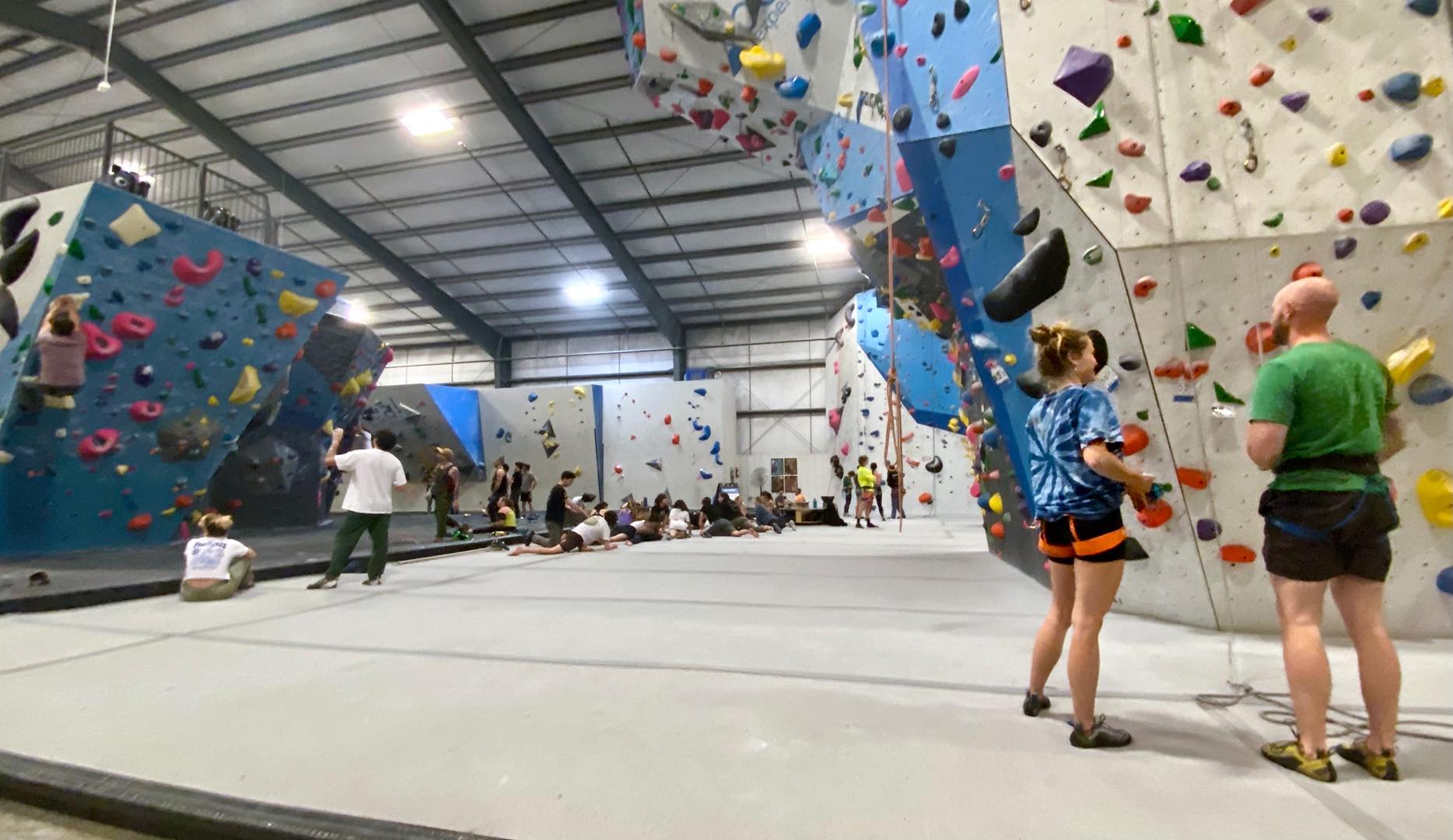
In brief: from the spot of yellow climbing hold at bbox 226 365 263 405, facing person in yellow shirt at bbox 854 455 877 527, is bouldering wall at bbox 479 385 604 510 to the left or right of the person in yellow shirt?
left

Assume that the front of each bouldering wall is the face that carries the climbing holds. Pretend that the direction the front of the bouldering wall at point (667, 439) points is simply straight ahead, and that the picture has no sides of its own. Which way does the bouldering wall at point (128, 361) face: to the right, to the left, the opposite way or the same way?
to the left

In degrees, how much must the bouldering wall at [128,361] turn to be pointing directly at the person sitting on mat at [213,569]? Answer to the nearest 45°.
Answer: approximately 45° to its right

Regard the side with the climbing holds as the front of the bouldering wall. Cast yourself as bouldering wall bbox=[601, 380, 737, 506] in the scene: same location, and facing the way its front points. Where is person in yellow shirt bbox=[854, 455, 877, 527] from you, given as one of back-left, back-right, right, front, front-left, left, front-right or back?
front-left

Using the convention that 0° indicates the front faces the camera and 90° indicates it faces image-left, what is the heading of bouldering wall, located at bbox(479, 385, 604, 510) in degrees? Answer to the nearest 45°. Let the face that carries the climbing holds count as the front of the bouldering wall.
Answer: approximately 0°

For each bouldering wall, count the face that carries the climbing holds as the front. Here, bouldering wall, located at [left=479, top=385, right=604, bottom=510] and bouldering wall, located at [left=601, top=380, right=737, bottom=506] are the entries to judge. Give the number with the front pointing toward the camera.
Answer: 2

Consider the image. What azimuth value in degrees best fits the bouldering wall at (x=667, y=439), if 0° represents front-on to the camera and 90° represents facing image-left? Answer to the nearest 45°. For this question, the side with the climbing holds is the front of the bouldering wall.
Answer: approximately 0°

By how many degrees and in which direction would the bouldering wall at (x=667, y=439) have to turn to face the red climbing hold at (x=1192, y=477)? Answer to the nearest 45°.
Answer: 0° — it already faces it

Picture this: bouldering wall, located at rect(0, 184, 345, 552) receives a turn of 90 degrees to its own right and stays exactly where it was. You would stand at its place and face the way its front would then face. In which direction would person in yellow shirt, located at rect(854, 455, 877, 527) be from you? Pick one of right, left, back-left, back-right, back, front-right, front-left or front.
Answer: back-left

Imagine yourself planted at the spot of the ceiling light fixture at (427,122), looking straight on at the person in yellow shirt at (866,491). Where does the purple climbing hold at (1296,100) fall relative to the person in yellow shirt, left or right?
right

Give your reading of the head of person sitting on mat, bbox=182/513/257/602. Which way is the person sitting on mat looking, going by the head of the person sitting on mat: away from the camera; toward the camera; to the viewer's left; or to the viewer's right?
away from the camera

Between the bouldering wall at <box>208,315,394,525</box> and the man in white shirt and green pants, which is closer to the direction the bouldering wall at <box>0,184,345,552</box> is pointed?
the man in white shirt and green pants

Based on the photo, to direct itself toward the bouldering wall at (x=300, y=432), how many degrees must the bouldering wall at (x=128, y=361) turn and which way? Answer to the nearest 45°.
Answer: approximately 90° to its left

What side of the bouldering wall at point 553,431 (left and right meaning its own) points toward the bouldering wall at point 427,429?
right
